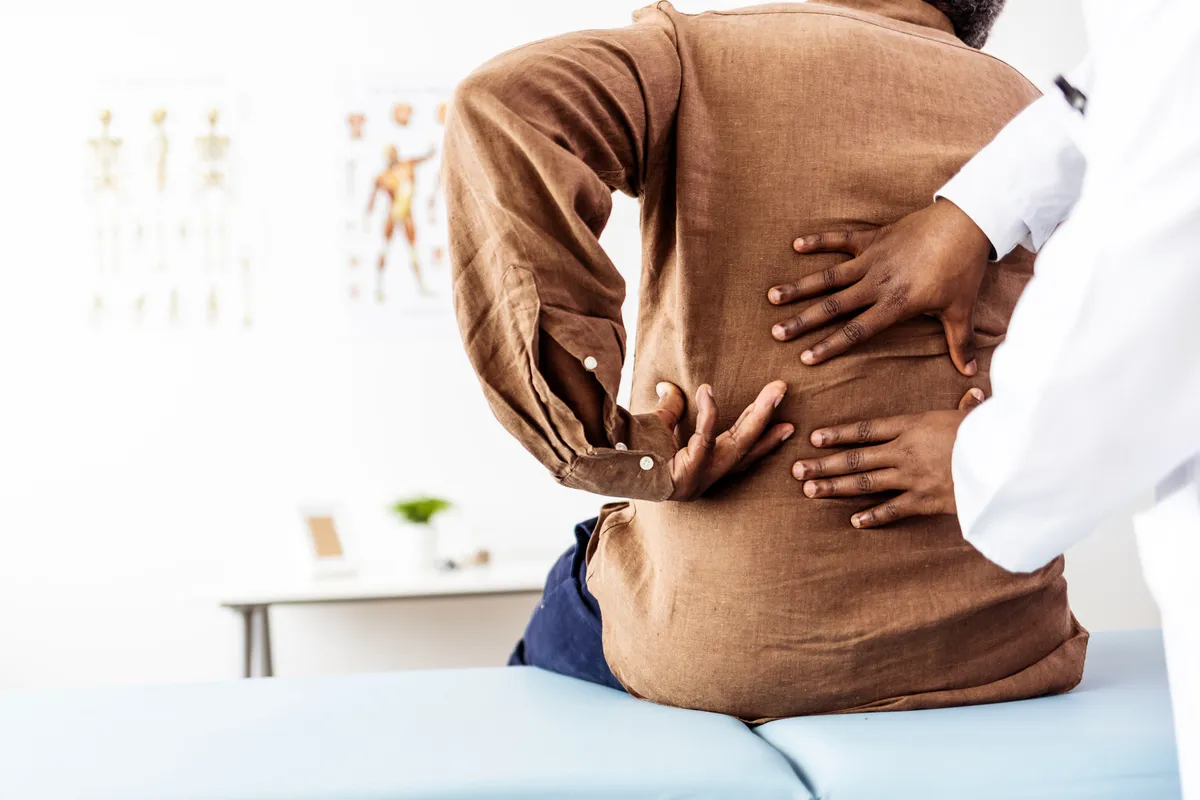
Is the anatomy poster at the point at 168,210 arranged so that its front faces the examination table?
yes

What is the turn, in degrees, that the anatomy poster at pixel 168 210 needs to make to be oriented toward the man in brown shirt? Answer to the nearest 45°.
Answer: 0° — it already faces them

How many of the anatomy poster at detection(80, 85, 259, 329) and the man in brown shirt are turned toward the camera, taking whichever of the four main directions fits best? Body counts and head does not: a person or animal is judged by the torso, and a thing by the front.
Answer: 1

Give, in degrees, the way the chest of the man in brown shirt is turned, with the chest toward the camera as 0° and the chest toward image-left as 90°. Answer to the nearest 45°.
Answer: approximately 180°

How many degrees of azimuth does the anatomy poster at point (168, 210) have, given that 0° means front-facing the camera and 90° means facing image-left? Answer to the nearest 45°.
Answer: approximately 0°
